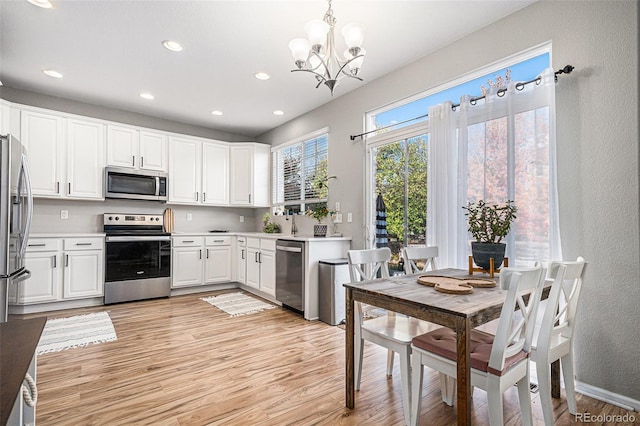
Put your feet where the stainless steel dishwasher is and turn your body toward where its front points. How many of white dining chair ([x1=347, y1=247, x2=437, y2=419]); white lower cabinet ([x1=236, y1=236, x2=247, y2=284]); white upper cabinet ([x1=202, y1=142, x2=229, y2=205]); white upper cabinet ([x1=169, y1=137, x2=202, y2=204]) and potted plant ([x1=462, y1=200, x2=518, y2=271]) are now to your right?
3

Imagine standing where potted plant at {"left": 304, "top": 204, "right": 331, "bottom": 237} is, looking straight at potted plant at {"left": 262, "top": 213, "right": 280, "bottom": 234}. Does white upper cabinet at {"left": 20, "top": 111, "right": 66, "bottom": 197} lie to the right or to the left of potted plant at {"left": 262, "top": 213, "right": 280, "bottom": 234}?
left

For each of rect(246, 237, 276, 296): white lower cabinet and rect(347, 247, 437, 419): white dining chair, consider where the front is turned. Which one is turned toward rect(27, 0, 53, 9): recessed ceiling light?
the white lower cabinet

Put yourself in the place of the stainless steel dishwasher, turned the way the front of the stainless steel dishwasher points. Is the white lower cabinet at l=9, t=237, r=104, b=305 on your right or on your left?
on your right

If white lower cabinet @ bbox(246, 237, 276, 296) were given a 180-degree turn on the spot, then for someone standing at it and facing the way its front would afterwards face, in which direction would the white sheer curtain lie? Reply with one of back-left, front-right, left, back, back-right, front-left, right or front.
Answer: right

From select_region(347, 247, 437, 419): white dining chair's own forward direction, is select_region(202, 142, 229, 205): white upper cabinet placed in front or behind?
behind

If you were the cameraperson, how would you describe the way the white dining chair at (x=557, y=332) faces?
facing away from the viewer and to the left of the viewer

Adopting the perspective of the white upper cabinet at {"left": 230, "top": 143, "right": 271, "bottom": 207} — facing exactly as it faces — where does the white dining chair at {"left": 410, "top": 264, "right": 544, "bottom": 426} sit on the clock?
The white dining chair is roughly at 10 o'clock from the white upper cabinet.

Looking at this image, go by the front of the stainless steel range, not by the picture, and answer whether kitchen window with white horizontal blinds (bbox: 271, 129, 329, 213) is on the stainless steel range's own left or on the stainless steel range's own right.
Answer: on the stainless steel range's own left

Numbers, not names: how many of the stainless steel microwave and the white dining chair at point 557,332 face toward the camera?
1

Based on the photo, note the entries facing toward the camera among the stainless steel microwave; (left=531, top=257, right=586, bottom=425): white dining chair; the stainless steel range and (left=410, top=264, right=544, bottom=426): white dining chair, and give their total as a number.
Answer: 2
